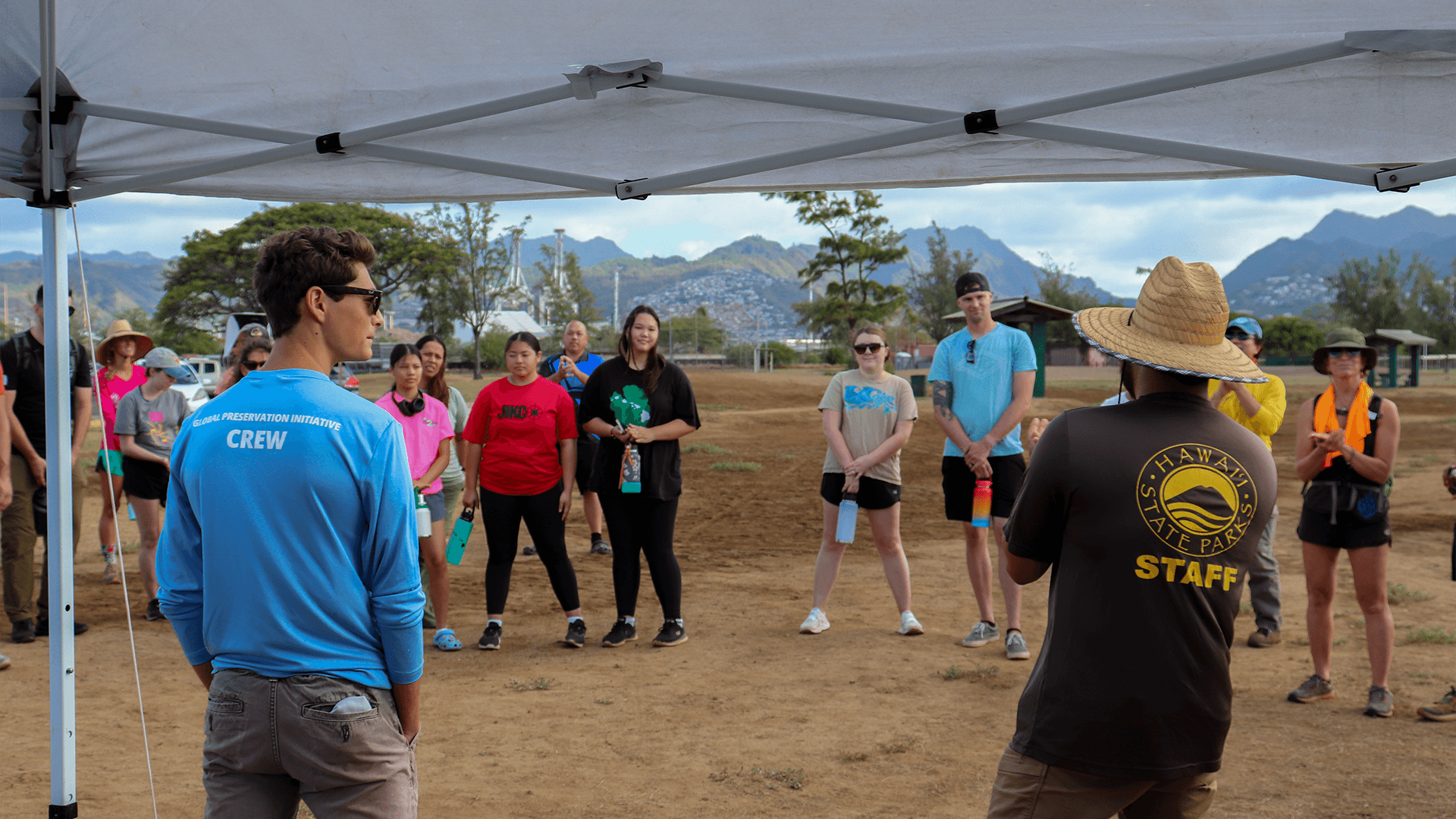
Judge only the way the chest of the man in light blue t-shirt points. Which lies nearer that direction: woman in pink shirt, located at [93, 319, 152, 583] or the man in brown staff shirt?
the man in brown staff shirt

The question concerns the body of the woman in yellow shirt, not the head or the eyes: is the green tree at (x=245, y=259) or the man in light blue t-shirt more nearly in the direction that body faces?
the man in light blue t-shirt

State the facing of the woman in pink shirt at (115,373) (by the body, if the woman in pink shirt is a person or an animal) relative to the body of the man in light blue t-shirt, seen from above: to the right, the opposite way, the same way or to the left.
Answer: to the left

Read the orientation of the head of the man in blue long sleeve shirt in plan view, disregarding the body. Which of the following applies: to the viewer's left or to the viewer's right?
to the viewer's right

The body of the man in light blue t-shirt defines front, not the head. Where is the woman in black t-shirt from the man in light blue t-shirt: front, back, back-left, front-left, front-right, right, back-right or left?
right

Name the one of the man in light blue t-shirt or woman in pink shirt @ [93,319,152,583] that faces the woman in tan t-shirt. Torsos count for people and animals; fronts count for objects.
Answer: the woman in pink shirt

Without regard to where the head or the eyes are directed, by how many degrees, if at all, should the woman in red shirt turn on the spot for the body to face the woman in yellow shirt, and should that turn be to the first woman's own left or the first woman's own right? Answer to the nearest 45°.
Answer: approximately 90° to the first woman's own left

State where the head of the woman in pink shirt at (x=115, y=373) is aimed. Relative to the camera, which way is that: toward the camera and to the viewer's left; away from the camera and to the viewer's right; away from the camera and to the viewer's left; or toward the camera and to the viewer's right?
toward the camera and to the viewer's right

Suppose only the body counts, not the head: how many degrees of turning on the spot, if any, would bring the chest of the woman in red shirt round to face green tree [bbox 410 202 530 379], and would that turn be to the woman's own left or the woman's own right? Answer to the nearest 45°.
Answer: approximately 180°

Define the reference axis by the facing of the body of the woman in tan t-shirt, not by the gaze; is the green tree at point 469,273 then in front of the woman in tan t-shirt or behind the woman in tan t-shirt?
behind

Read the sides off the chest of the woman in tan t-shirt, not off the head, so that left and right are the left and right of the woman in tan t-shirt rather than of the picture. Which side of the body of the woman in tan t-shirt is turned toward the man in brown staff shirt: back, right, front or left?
front
